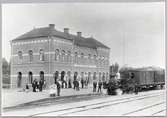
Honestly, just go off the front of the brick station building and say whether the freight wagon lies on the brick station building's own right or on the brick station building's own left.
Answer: on the brick station building's own left
